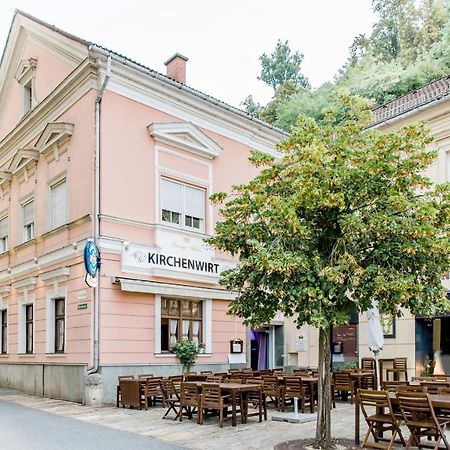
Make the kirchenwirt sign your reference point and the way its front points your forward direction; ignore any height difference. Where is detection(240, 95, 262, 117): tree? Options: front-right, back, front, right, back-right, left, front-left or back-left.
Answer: back-left

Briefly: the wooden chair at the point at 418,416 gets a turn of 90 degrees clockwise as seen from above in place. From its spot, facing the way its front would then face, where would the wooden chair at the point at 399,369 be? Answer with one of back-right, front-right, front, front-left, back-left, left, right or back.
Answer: back-left

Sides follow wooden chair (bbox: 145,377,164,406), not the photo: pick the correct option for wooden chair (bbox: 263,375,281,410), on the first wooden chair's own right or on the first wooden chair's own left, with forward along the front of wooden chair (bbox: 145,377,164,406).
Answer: on the first wooden chair's own right

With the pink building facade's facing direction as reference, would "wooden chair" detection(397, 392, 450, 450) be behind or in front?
in front

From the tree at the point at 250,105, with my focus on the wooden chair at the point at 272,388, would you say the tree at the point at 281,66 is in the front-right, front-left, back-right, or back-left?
back-left

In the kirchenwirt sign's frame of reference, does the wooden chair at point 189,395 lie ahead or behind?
ahead

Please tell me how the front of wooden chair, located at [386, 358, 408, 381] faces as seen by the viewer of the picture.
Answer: facing the viewer and to the left of the viewer

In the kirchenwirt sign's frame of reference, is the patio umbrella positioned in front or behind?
in front
